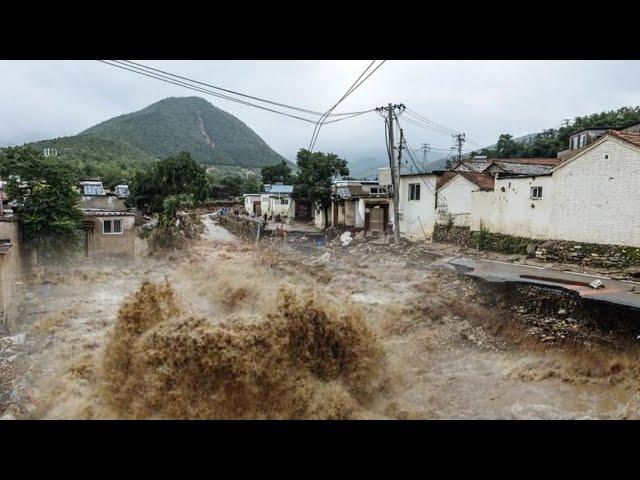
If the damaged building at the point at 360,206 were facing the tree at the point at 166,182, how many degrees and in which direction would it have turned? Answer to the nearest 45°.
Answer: approximately 45° to its right

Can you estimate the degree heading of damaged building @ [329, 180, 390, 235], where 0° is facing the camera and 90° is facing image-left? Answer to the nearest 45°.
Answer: approximately 0°

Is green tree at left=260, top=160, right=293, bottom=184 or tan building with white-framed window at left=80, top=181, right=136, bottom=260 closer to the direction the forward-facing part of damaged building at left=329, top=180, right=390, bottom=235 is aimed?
the tan building with white-framed window
